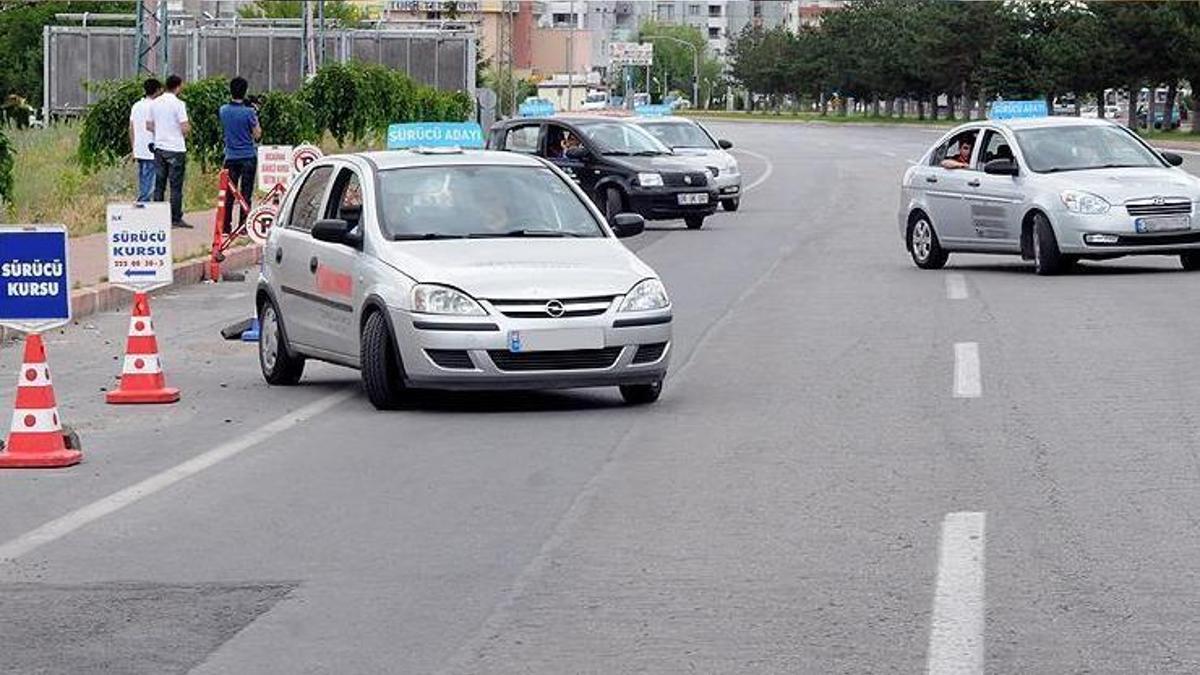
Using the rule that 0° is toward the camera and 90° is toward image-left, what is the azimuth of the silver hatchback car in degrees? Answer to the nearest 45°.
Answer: approximately 315°

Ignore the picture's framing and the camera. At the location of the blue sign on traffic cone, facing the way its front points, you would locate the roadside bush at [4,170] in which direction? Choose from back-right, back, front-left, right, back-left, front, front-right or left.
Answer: back

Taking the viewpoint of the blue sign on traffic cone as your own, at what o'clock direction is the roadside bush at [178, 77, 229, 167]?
The roadside bush is roughly at 6 o'clock from the blue sign on traffic cone.

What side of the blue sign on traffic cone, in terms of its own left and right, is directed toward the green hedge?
back

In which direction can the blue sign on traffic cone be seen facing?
toward the camera

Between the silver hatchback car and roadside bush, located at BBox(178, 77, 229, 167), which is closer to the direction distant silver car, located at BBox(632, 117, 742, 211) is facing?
the silver hatchback car

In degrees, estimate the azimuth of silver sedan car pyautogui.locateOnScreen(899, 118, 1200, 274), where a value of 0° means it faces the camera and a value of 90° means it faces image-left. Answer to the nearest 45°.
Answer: approximately 315°

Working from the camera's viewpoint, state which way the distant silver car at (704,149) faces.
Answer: facing the viewer and to the right of the viewer
